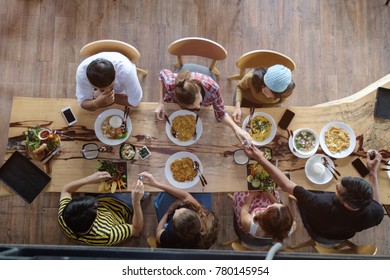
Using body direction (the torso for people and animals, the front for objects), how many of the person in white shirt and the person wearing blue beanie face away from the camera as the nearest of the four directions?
0

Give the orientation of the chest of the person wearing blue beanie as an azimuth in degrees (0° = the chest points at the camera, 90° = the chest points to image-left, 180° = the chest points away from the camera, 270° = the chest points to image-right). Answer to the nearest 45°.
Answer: approximately 0°

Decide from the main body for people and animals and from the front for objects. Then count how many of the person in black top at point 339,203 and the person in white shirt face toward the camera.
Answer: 1

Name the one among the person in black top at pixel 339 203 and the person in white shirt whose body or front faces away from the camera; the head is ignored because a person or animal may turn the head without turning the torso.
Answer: the person in black top

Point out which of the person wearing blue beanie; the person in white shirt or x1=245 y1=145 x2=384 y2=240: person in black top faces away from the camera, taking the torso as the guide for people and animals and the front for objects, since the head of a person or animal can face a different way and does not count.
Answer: the person in black top

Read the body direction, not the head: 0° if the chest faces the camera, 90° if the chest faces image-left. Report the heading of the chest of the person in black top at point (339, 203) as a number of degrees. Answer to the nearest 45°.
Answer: approximately 180°

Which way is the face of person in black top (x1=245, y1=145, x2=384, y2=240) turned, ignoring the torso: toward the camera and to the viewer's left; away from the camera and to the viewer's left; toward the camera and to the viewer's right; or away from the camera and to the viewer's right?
away from the camera and to the viewer's left

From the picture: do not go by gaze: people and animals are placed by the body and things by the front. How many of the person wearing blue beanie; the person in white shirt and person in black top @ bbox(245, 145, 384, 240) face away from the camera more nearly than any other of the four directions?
1

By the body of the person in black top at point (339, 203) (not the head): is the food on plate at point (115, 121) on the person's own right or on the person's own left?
on the person's own left
